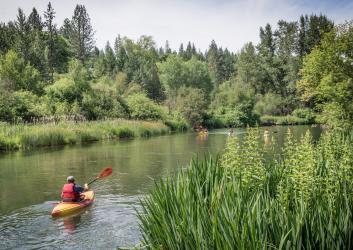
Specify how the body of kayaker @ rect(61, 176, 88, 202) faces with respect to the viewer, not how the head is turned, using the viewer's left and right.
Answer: facing away from the viewer and to the right of the viewer
